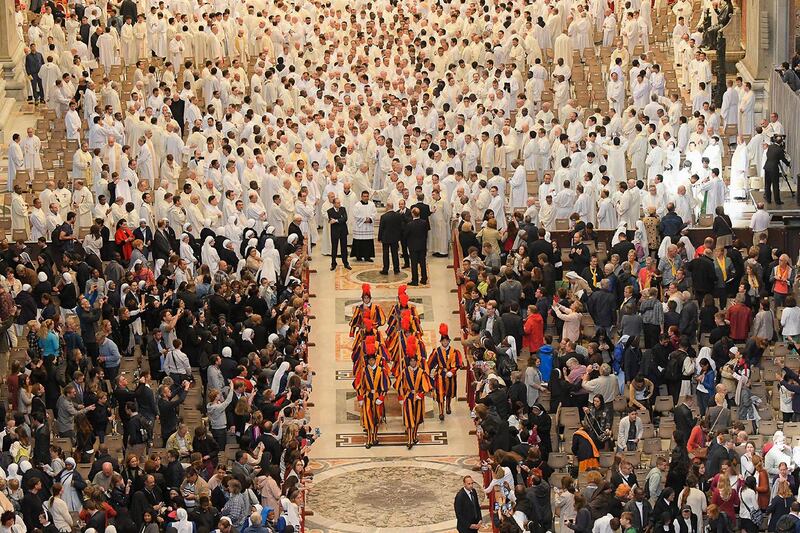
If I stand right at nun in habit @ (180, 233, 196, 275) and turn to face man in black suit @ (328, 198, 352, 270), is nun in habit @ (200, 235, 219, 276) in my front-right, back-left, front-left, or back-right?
front-right

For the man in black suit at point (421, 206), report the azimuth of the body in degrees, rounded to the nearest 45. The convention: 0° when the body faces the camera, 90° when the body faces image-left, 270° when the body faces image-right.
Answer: approximately 180°

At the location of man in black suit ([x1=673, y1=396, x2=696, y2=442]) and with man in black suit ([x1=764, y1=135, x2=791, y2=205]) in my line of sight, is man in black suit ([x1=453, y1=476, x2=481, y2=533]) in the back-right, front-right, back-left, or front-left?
back-left

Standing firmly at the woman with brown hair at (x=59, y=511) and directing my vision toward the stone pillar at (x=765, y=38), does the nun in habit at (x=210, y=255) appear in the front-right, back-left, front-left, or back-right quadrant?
front-left

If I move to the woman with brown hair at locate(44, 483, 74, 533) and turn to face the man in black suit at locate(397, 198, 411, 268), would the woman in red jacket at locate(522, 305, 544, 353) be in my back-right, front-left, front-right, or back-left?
front-right
